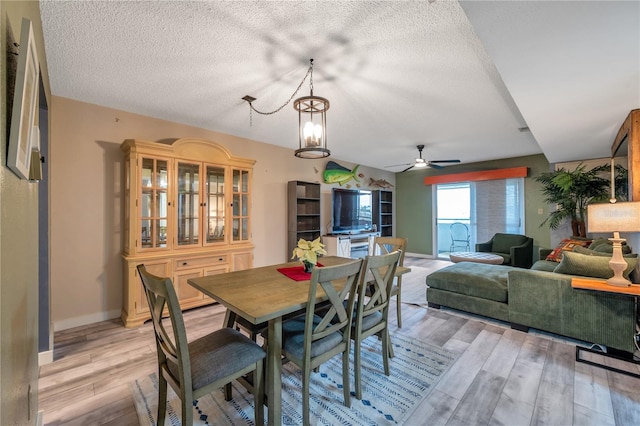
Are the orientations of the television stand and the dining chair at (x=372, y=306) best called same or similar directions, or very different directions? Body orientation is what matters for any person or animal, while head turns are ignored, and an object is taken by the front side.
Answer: very different directions

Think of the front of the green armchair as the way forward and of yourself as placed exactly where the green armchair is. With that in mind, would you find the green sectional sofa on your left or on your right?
on your left

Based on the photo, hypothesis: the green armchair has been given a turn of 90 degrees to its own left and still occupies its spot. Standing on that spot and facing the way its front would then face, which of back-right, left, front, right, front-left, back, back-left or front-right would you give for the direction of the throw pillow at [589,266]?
front-right

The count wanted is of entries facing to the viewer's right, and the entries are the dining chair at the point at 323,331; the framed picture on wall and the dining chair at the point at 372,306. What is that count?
1

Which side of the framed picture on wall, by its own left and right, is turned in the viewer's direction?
right

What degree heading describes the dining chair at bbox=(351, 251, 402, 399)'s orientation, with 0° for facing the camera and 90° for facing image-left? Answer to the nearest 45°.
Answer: approximately 135°

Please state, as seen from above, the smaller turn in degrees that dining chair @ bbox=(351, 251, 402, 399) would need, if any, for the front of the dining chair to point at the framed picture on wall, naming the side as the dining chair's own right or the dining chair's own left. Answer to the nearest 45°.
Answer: approximately 90° to the dining chair's own left

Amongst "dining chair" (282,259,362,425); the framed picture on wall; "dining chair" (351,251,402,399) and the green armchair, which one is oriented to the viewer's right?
the framed picture on wall

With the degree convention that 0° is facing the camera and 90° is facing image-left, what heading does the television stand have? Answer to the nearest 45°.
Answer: approximately 315°

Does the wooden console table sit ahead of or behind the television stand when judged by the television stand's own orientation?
ahead

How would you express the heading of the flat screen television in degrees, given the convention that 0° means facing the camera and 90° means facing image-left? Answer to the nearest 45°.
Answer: approximately 315°
